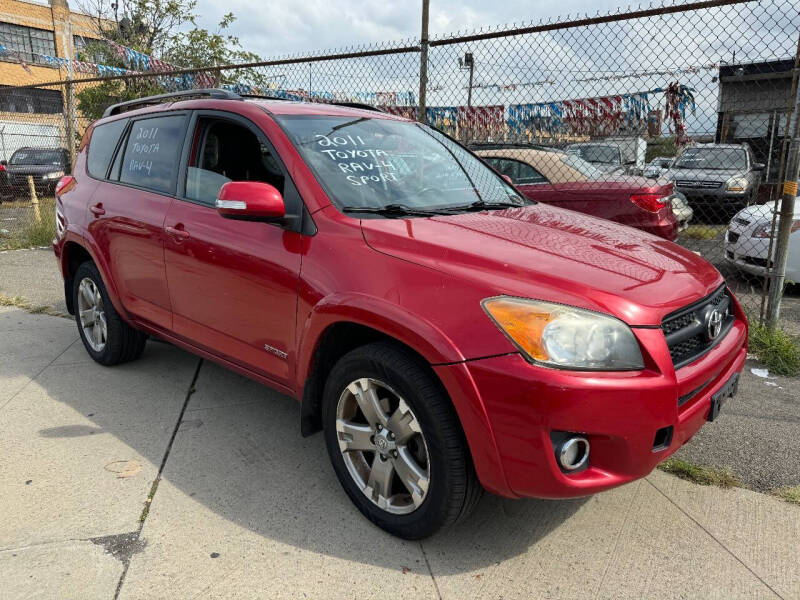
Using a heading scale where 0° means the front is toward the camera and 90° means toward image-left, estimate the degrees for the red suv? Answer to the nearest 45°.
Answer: approximately 315°

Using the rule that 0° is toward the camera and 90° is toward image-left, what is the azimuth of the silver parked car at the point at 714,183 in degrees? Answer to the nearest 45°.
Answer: approximately 45°

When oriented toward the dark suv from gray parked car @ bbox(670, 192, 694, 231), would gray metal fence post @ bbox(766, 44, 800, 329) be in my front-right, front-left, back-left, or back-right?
back-left

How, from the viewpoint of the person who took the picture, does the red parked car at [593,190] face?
facing away from the viewer and to the left of the viewer

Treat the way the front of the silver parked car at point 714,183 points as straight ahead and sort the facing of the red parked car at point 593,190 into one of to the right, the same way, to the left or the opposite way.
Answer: to the right

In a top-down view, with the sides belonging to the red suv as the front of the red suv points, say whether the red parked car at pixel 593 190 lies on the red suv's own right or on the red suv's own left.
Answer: on the red suv's own left

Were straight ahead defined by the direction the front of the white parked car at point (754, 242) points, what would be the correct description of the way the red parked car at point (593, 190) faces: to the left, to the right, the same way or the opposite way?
to the right

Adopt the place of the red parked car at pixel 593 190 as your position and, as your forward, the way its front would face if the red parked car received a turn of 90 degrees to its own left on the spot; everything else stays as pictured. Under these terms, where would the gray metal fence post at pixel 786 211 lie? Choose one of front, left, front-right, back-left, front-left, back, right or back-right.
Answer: left

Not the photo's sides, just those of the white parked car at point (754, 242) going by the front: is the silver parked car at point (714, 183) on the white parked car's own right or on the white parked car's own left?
on the white parked car's own right
